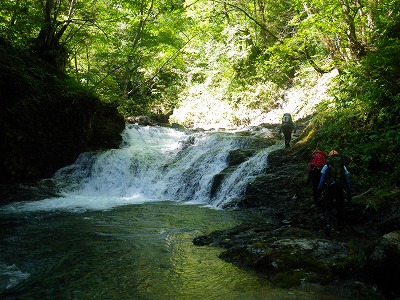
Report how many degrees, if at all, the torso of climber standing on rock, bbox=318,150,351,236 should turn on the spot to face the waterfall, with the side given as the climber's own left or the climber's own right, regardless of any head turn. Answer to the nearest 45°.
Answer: approximately 45° to the climber's own left

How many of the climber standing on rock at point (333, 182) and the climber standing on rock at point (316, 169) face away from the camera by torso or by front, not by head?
2

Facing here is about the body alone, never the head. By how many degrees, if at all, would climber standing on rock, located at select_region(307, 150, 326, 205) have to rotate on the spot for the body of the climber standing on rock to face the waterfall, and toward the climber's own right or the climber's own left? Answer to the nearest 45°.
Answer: approximately 45° to the climber's own left

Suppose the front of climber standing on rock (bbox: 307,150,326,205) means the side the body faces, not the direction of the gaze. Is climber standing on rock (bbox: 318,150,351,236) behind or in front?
behind

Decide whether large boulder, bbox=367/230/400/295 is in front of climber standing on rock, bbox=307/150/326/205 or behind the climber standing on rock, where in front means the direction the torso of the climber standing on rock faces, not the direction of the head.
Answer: behind

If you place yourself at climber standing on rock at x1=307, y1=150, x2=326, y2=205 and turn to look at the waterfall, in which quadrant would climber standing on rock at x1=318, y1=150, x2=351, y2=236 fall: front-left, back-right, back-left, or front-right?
back-left

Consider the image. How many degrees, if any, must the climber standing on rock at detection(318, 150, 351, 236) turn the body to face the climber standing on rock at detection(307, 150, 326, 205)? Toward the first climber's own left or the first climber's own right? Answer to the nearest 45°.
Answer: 0° — they already face them

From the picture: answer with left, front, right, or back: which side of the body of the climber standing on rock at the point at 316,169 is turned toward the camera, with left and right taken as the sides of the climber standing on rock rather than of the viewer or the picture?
back

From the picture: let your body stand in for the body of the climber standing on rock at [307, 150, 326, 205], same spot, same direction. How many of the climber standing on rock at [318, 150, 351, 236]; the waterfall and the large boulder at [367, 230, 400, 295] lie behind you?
2

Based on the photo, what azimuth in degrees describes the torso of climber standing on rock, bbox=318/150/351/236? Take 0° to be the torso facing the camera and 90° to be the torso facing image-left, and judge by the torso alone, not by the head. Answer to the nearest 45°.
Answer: approximately 180°

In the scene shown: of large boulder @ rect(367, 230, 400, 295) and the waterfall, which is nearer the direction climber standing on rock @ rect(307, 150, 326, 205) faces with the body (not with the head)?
the waterfall
